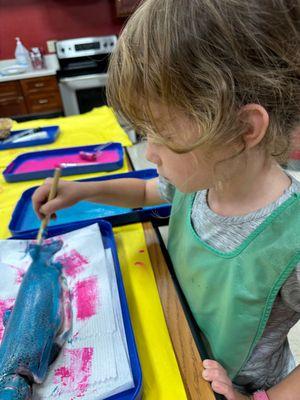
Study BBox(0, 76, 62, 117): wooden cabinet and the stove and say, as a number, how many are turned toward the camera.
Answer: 2

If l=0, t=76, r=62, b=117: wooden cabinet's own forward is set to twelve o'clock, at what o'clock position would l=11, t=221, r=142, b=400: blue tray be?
The blue tray is roughly at 12 o'clock from the wooden cabinet.

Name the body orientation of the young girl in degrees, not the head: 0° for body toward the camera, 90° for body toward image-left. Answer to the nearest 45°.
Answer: approximately 45°

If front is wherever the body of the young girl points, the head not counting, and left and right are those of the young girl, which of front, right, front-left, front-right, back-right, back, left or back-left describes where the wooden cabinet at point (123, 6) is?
back-right

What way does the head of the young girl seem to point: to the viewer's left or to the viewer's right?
to the viewer's left

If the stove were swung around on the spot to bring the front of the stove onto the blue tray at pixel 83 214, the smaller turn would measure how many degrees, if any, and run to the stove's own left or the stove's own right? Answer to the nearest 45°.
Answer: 0° — it already faces it

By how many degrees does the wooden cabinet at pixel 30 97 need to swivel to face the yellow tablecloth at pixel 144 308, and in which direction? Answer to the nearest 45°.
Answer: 0° — it already faces it

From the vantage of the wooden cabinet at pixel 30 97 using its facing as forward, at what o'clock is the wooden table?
The wooden table is roughly at 12 o'clock from the wooden cabinet.
